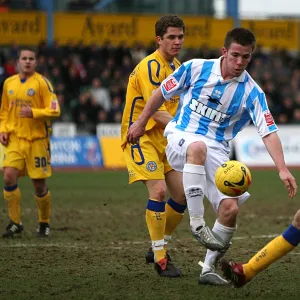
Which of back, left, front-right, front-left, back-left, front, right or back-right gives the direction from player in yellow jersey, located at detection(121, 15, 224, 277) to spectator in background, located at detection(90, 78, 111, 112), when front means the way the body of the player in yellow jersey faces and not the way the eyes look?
back-left

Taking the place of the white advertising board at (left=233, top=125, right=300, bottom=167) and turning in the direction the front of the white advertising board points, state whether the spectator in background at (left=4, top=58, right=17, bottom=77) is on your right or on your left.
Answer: on your right

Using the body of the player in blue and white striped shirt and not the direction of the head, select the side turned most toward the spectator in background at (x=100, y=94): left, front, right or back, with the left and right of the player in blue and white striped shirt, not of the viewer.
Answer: back

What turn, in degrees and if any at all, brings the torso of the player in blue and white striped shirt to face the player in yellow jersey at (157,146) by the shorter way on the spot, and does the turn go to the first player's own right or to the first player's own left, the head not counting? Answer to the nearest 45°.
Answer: approximately 135° to the first player's own right

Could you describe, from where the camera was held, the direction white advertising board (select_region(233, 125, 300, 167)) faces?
facing the viewer

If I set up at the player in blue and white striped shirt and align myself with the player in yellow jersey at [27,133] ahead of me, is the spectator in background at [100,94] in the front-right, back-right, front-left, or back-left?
front-right

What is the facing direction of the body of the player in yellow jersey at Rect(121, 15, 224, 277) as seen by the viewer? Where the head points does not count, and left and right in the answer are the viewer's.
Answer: facing the viewer and to the right of the viewer

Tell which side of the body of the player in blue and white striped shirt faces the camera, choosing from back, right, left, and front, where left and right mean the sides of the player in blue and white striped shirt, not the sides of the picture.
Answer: front

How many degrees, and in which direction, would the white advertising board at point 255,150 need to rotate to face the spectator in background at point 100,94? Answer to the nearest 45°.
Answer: approximately 90° to its right

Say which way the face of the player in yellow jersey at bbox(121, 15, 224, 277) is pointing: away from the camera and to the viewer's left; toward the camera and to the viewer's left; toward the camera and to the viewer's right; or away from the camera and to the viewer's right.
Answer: toward the camera and to the viewer's right

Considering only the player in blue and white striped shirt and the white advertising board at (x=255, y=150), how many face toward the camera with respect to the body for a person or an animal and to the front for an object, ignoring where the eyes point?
2

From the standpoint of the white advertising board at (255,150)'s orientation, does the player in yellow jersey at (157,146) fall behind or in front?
in front

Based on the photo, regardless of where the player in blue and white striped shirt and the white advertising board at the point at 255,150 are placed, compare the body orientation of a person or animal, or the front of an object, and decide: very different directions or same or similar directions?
same or similar directions

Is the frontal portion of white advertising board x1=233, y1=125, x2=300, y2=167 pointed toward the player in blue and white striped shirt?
yes
